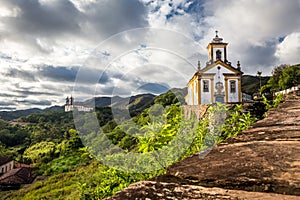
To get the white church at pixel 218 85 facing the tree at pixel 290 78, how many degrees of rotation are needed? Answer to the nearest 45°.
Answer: approximately 135° to its left

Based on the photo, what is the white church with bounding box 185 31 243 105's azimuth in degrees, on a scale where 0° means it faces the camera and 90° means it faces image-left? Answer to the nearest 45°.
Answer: approximately 0°
